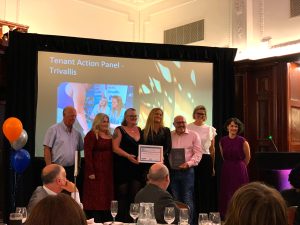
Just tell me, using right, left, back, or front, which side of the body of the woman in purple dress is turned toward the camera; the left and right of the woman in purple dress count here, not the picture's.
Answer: front

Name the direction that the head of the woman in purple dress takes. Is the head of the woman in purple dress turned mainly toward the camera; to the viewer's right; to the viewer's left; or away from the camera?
toward the camera

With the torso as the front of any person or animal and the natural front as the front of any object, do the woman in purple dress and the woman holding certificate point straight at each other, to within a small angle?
no

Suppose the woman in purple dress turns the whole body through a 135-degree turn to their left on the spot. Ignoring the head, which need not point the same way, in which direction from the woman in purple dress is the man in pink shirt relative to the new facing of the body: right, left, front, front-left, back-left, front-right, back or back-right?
back

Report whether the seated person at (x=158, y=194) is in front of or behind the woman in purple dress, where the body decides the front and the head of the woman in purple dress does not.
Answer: in front

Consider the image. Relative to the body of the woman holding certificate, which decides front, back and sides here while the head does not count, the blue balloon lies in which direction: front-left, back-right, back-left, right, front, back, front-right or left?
back-right

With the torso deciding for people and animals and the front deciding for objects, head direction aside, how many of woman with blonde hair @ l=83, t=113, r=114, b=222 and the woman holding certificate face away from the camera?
0

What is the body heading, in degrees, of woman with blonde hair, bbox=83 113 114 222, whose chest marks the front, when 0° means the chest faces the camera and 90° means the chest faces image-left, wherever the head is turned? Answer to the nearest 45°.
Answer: approximately 315°

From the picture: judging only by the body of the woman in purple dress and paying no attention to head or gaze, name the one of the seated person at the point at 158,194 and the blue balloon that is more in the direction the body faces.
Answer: the seated person

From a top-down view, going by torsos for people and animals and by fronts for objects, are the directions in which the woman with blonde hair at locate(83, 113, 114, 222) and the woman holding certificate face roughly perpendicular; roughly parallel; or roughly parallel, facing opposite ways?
roughly parallel

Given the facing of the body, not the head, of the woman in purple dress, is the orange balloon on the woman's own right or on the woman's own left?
on the woman's own right

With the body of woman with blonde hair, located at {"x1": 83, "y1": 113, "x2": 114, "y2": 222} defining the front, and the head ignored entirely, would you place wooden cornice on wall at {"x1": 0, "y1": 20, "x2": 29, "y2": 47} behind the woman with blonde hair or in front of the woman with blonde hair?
behind

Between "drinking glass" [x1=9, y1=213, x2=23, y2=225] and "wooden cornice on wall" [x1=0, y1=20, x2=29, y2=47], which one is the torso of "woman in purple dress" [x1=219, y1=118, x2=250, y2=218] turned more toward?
the drinking glass

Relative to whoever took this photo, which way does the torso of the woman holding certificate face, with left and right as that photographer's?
facing the viewer and to the right of the viewer
